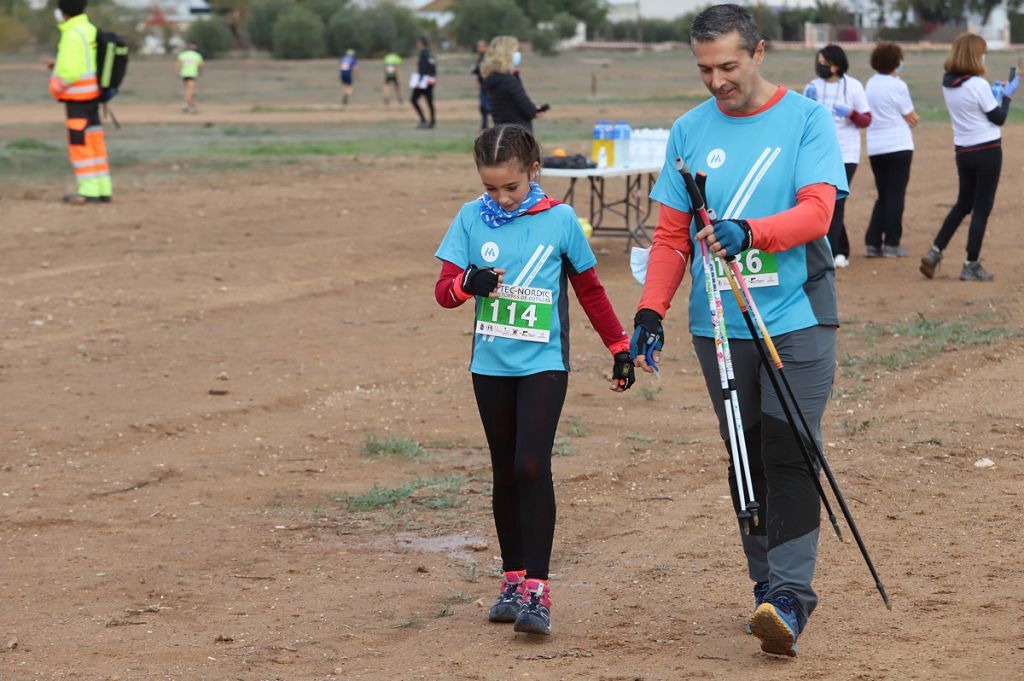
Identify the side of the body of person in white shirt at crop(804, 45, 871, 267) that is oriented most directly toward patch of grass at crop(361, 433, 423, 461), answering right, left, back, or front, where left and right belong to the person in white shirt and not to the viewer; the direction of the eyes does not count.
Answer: front

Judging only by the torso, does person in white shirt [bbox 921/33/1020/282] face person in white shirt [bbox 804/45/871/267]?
no

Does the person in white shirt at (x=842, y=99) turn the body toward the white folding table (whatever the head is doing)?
no

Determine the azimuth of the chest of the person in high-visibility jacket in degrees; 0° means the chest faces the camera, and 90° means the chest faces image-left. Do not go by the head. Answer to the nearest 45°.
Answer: approximately 90°

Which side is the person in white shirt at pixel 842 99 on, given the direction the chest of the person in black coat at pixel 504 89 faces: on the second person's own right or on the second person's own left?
on the second person's own right

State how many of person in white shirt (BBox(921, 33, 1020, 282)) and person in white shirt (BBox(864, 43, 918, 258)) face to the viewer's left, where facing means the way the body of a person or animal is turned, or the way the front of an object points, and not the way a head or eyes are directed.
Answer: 0

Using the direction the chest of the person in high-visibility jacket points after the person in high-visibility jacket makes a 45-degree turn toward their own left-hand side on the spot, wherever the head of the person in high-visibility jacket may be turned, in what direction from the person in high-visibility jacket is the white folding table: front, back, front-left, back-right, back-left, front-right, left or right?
left

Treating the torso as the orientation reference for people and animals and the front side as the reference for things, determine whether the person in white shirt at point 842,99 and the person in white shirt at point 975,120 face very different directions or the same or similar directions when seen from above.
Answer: very different directions

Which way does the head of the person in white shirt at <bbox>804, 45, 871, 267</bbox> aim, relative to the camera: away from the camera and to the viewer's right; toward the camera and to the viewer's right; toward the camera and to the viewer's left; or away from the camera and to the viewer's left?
toward the camera and to the viewer's left

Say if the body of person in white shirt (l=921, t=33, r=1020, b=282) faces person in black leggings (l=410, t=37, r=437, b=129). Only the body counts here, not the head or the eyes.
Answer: no

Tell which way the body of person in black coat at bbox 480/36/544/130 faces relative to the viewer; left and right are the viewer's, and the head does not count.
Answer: facing away from the viewer and to the right of the viewer

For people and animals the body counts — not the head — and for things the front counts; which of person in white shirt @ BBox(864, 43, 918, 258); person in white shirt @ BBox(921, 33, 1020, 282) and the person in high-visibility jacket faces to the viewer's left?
the person in high-visibility jacket
